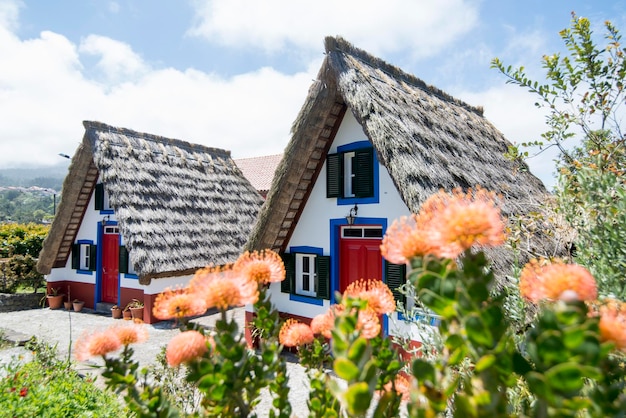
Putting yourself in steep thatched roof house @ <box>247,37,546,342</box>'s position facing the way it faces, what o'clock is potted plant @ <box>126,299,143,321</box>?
The potted plant is roughly at 2 o'clock from the steep thatched roof house.

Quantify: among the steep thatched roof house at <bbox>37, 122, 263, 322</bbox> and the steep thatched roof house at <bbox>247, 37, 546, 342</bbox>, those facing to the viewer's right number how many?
0

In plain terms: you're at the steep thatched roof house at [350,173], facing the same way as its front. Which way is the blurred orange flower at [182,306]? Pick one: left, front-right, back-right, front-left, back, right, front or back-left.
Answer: front-left

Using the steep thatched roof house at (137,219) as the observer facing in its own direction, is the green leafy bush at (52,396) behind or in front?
in front

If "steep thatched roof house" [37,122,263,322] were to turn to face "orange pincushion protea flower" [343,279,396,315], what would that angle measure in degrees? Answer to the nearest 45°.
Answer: approximately 45° to its left

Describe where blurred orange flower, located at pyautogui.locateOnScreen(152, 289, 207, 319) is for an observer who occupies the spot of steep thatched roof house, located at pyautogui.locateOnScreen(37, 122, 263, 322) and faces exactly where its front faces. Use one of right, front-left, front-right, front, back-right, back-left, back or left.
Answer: front-left

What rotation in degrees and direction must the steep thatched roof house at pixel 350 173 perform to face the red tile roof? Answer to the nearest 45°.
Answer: approximately 90° to its right

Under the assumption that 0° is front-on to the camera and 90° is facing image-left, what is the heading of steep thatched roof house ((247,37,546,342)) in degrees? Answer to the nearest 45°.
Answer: approximately 45°

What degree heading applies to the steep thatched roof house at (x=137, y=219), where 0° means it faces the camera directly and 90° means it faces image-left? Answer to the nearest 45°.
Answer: approximately 45°
